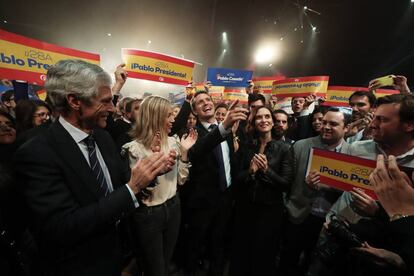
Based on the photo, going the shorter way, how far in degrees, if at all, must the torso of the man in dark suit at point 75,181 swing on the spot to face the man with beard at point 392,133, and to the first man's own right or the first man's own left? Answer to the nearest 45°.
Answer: approximately 45° to the first man's own left

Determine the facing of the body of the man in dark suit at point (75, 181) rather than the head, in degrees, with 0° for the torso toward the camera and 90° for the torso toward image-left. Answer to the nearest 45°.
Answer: approximately 315°

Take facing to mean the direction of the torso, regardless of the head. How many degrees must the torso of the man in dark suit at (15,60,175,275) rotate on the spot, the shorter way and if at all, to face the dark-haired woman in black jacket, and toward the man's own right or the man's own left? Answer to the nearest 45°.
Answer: approximately 45° to the man's own left

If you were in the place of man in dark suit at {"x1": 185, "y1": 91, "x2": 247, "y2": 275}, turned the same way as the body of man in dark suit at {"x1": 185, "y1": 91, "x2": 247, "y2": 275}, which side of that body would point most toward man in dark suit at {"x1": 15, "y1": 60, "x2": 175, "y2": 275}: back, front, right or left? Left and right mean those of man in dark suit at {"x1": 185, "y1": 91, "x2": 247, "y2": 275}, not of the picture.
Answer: right

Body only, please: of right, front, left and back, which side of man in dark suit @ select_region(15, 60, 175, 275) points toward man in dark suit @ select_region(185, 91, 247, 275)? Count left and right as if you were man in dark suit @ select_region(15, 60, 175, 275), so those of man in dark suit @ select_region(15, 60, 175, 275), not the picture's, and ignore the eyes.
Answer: left

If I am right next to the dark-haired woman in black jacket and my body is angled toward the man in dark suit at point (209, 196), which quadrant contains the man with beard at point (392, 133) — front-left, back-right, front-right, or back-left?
back-left

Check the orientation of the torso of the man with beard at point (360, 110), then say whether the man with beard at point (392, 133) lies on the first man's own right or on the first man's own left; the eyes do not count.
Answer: on the first man's own left

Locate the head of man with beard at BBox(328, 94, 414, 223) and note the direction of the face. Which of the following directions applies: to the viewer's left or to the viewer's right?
to the viewer's left

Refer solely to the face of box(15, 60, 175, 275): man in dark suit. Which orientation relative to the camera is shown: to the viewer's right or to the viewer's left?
to the viewer's right

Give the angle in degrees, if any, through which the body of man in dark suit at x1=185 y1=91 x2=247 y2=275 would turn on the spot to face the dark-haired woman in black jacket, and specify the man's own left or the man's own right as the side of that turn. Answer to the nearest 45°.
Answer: approximately 45° to the man's own left
